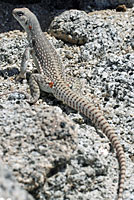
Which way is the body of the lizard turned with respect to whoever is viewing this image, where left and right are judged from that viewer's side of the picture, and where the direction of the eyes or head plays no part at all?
facing away from the viewer and to the left of the viewer
